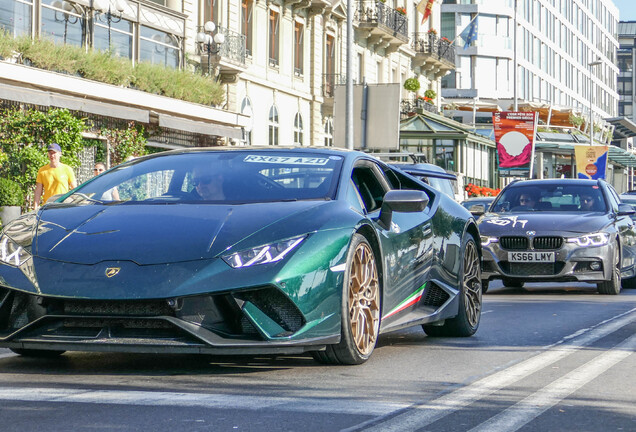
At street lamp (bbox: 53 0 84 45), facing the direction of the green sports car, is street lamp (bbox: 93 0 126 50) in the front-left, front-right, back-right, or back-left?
back-left

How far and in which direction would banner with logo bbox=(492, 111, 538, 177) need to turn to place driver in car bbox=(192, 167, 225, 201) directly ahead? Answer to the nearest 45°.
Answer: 0° — it already faces them

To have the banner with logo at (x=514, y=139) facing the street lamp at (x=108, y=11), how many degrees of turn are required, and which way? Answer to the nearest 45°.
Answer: approximately 45° to its right

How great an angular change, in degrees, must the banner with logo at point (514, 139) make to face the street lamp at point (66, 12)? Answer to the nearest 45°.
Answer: approximately 45° to its right

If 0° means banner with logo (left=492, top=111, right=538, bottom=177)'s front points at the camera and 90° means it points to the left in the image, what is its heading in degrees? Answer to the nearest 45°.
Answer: approximately 0°
